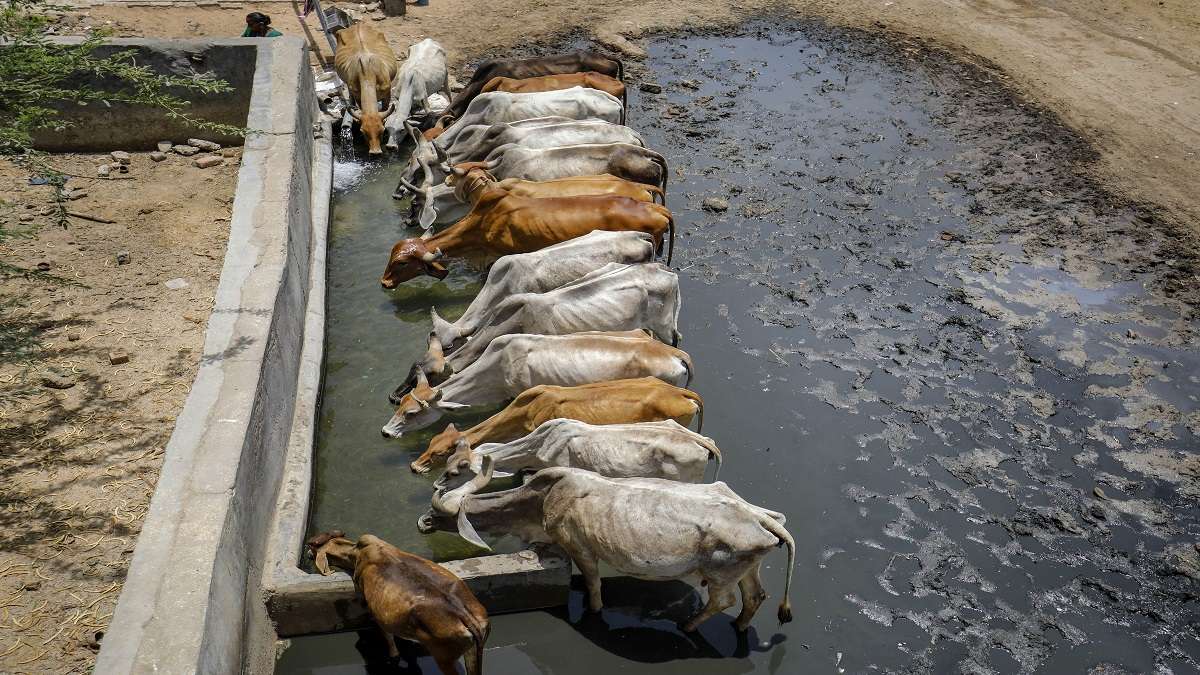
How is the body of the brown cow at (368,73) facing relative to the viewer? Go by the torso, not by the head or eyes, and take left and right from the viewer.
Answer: facing the viewer

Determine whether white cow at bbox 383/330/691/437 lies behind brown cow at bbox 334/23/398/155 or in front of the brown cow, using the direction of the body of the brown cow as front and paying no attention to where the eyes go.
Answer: in front

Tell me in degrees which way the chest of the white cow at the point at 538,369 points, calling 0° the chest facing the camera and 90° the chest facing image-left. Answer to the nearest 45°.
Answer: approximately 90°

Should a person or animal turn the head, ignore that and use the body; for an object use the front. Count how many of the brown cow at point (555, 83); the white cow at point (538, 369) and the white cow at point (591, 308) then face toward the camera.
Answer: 0

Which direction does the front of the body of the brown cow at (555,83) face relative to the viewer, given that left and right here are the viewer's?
facing to the left of the viewer

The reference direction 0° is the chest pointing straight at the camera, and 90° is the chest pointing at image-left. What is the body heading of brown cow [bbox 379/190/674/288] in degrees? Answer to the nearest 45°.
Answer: approximately 90°

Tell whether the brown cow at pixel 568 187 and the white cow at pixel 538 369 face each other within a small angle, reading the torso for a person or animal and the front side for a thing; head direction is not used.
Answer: no

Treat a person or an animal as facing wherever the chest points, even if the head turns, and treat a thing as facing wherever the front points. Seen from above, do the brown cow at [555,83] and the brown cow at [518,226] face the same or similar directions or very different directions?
same or similar directions

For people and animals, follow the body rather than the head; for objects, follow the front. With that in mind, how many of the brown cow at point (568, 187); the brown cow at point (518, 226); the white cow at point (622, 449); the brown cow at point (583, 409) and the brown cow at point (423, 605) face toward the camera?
0

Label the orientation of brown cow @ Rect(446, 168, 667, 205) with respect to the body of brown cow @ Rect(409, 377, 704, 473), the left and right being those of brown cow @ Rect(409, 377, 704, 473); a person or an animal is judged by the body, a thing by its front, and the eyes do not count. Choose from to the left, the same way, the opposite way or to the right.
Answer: the same way

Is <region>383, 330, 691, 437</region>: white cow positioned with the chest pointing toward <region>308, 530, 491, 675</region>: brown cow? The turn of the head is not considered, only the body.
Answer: no

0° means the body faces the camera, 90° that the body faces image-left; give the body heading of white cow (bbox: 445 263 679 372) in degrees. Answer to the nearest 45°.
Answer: approximately 90°

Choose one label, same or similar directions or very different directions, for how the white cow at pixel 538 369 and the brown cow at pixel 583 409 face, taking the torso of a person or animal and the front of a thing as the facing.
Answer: same or similar directions

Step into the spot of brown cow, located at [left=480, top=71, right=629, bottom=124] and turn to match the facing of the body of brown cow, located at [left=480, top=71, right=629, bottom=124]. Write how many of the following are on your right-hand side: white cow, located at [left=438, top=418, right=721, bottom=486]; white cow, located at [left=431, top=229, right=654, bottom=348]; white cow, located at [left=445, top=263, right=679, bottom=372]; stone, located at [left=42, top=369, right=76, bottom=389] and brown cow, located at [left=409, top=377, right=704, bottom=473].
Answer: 0

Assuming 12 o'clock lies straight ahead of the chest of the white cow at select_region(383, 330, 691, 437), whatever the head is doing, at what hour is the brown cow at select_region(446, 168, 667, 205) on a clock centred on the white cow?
The brown cow is roughly at 3 o'clock from the white cow.

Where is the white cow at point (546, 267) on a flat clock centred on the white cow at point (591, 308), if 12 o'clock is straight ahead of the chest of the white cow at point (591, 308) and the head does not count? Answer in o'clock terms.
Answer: the white cow at point (546, 267) is roughly at 2 o'clock from the white cow at point (591, 308).

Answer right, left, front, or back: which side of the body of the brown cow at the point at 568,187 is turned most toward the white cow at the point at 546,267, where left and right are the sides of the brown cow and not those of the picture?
left

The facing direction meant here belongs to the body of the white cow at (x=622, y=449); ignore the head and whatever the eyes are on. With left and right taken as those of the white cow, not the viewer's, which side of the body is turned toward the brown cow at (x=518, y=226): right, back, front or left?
right
